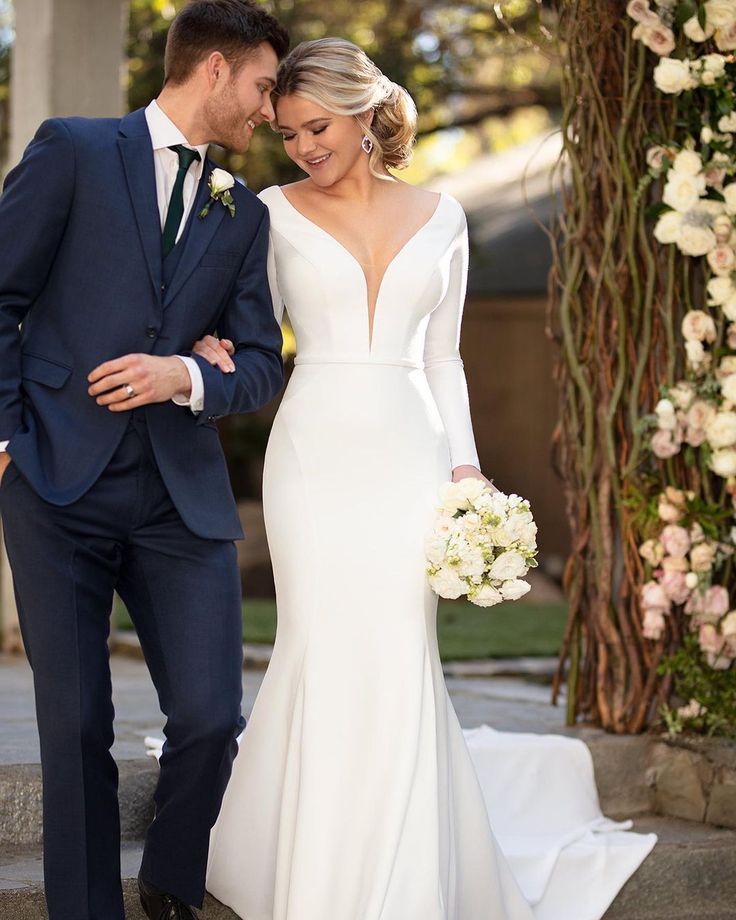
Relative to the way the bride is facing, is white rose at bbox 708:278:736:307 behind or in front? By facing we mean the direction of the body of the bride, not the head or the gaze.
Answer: behind

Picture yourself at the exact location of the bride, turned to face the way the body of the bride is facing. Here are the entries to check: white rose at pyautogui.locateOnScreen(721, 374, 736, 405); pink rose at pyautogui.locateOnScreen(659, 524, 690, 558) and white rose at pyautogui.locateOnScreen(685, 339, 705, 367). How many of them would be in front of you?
0

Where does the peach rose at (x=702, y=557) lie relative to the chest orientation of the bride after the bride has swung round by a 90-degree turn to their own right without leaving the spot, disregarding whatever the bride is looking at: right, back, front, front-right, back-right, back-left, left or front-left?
back-right

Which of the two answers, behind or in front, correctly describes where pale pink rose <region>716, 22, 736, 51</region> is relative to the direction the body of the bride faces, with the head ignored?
behind

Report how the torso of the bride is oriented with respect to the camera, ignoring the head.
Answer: toward the camera

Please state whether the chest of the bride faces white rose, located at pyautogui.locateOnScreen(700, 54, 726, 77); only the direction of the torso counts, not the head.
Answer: no

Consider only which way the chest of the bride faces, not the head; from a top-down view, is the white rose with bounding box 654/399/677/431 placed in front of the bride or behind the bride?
behind

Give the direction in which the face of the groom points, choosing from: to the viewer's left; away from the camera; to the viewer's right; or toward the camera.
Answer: to the viewer's right

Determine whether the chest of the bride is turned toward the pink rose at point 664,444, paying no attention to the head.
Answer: no

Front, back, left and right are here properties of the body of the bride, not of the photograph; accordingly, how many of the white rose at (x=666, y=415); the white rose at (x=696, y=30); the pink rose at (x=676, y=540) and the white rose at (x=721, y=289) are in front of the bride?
0

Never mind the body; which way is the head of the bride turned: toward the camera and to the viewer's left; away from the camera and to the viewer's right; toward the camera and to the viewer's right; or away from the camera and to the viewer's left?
toward the camera and to the viewer's left

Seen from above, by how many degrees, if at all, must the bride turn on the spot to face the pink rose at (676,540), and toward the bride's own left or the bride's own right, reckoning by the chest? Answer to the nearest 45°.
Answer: approximately 135° to the bride's own left
